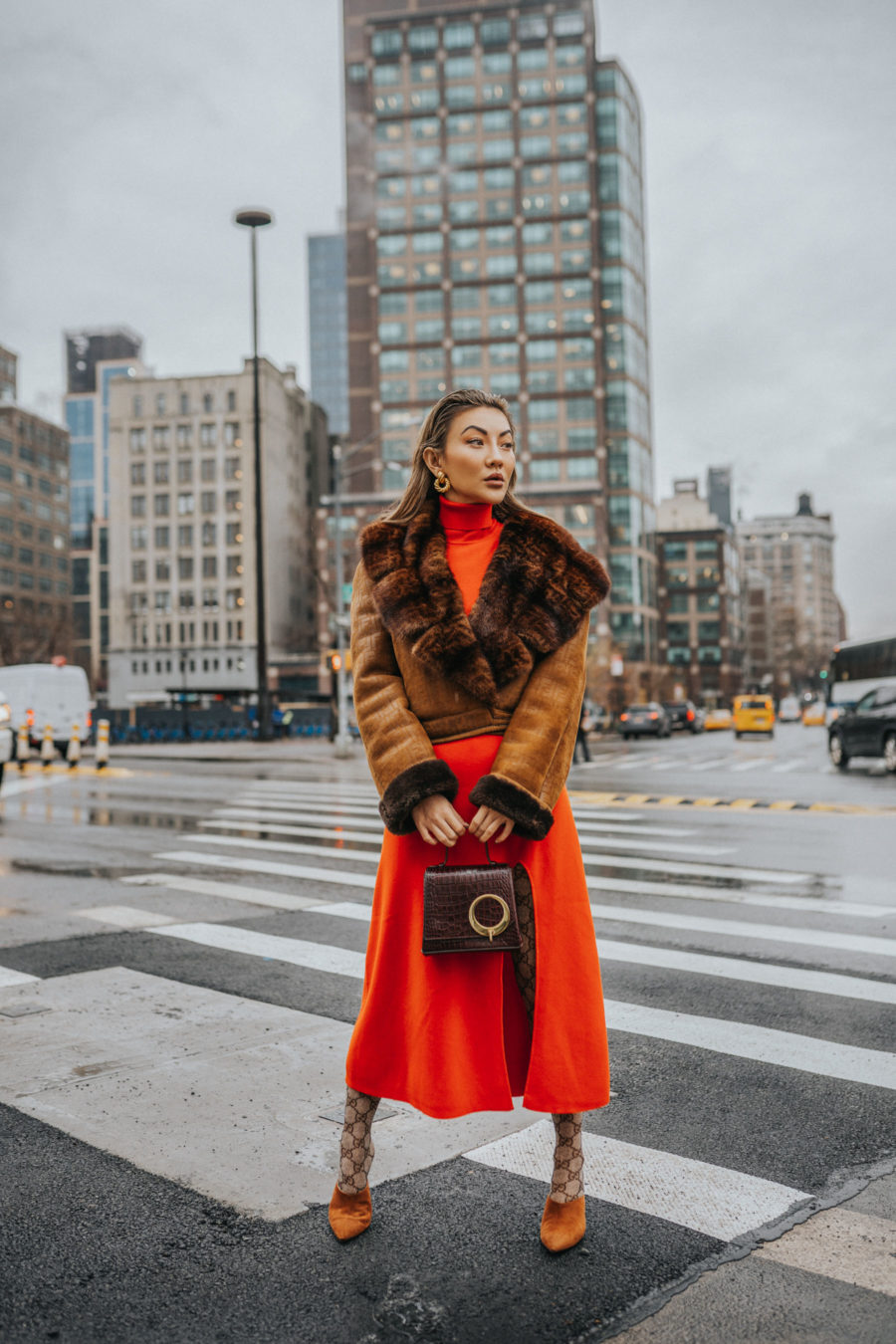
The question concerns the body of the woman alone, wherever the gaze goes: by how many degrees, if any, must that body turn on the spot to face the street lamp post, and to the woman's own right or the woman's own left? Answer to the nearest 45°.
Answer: approximately 180°

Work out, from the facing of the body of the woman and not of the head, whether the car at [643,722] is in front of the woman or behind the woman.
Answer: behind

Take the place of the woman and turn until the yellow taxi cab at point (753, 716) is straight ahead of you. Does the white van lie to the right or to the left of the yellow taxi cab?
left

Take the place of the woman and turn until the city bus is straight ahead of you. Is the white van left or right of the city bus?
left

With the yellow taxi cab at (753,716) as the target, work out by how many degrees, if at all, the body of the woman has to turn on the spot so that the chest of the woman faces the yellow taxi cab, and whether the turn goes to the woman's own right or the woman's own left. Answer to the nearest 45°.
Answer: approximately 180°

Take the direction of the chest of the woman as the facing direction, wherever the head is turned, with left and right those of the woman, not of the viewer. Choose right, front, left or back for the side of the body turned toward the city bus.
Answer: back

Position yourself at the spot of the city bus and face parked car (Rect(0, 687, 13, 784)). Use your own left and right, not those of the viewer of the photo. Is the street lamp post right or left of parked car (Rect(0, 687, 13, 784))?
right

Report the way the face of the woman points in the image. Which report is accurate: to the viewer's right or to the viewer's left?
to the viewer's right

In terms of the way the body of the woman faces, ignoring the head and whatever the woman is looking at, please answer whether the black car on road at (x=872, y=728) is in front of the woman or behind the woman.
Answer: behind

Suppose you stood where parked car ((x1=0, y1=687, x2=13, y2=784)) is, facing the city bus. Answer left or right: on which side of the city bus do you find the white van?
left

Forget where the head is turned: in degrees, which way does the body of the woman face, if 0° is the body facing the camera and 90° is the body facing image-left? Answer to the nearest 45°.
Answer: approximately 0°

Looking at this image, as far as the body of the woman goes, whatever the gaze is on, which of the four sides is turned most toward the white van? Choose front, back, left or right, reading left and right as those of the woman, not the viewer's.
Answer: back
